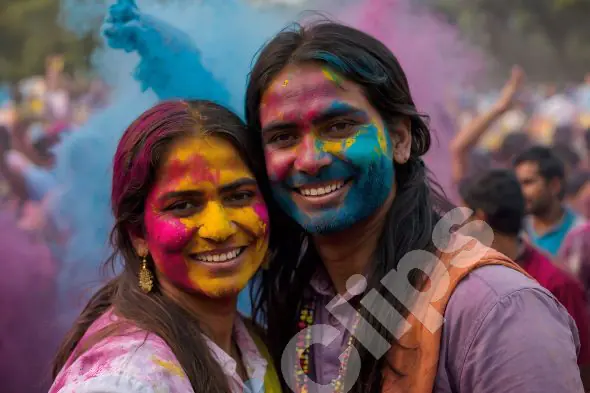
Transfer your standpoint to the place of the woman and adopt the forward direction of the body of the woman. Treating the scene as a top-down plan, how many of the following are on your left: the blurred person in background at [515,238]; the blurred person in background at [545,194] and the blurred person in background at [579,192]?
3

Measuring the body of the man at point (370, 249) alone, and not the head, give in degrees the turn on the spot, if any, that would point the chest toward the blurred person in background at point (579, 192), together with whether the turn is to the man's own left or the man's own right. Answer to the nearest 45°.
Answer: approximately 135° to the man's own right

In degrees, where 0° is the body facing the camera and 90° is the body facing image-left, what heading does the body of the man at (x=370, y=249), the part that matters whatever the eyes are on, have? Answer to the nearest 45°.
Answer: approximately 45°

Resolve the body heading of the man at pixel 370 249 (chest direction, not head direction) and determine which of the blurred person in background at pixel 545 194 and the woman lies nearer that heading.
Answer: the woman

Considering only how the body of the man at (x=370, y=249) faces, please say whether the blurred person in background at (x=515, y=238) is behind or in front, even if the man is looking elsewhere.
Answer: behind

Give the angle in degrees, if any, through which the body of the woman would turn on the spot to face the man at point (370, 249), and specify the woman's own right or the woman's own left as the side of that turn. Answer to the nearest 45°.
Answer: approximately 45° to the woman's own left

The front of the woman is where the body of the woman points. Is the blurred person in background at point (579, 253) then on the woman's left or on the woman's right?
on the woman's left

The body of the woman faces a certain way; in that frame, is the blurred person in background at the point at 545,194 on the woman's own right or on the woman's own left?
on the woman's own left
